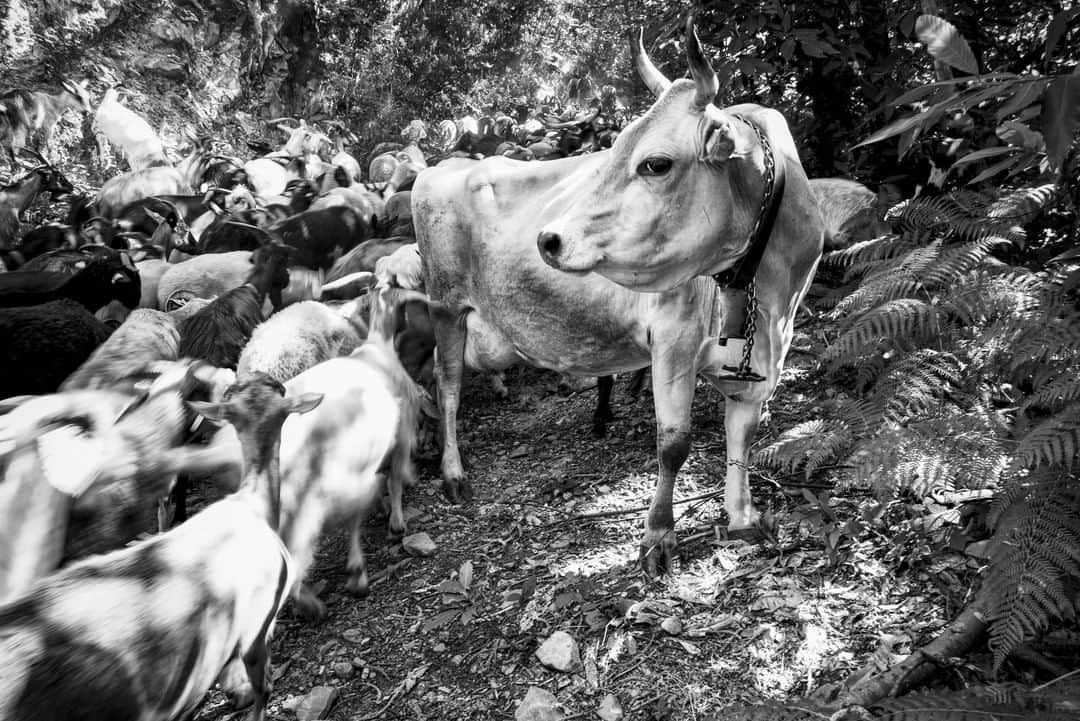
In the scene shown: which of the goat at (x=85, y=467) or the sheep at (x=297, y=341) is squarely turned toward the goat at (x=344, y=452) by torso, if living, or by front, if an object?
the goat at (x=85, y=467)

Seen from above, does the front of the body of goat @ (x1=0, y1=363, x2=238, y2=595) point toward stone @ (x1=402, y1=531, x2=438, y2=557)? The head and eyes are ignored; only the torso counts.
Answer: yes

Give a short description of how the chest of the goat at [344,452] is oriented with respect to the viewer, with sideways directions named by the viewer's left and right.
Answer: facing away from the viewer and to the right of the viewer

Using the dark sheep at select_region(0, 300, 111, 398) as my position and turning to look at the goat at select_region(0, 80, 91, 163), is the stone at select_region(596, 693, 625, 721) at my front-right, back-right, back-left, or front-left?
back-right

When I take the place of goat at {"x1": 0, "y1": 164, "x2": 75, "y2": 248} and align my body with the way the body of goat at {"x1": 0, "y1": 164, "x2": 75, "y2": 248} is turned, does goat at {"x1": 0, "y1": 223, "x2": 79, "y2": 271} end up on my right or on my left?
on my right

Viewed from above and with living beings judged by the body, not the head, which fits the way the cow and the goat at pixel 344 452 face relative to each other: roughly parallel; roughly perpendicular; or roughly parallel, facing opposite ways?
roughly perpendicular

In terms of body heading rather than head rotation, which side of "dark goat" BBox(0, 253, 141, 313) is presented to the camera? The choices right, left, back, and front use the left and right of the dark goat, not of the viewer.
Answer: right

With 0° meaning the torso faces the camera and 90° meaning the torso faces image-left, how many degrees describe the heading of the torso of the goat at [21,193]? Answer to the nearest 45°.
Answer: approximately 270°
